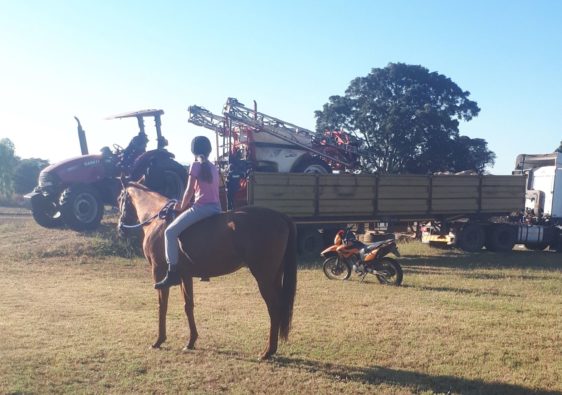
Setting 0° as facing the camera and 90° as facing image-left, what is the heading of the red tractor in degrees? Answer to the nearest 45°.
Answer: approximately 45°

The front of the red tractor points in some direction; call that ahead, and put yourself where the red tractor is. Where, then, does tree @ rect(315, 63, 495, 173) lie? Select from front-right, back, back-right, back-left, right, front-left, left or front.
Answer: back

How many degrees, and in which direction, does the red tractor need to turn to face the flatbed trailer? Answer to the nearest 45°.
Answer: approximately 135° to its left

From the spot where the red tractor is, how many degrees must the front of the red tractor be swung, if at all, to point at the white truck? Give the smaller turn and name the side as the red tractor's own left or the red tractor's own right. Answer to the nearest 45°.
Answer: approximately 135° to the red tractor's own left

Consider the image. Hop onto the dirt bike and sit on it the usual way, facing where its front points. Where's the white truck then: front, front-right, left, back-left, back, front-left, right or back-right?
back-right

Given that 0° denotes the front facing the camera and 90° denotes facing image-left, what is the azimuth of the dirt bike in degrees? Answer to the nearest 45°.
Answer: approximately 90°

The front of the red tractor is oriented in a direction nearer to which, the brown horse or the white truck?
the brown horse
